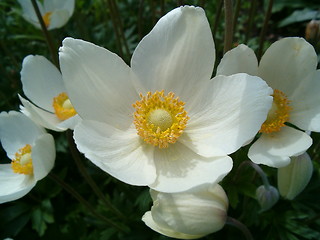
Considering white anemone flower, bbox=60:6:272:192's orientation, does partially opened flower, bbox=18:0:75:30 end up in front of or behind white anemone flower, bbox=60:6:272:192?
behind

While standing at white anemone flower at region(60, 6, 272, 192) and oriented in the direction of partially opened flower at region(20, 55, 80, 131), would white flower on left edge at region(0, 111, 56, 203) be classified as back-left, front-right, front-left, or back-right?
front-left

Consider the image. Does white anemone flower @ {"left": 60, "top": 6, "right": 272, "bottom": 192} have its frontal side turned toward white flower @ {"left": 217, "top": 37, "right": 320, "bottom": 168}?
no

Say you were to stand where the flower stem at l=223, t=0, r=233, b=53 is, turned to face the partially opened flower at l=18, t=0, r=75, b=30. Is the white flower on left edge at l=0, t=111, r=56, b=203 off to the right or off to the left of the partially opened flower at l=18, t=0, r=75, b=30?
left

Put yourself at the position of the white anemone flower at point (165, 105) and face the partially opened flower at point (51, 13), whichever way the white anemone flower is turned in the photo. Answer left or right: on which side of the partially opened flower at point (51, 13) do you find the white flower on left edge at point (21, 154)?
left

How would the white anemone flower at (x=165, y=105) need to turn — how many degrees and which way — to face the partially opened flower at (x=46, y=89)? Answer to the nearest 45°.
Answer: approximately 135° to its right

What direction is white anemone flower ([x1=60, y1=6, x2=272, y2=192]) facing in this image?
toward the camera

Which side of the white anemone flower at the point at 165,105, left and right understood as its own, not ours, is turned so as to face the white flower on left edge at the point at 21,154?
right
